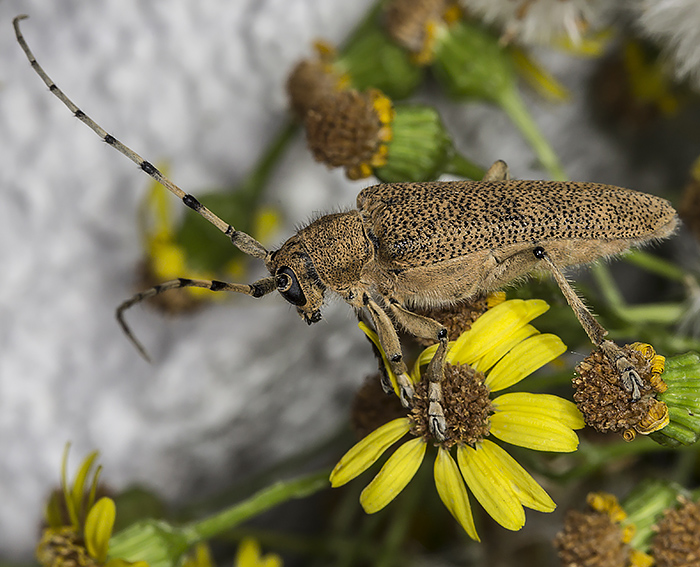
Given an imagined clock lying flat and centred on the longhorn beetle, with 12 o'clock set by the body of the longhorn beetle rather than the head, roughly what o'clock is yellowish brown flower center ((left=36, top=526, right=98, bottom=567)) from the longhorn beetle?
The yellowish brown flower center is roughly at 12 o'clock from the longhorn beetle.

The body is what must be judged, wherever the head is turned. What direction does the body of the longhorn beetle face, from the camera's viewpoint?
to the viewer's left
